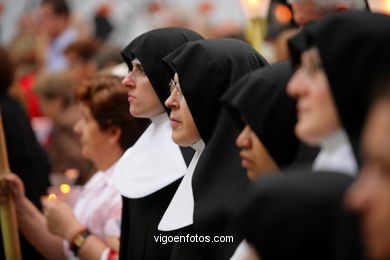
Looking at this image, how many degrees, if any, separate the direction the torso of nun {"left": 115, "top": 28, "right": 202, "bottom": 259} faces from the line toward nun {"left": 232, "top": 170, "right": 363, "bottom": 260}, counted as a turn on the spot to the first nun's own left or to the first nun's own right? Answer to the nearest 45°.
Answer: approximately 90° to the first nun's own left

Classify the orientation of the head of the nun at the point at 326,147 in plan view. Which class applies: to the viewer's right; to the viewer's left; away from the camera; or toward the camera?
to the viewer's left

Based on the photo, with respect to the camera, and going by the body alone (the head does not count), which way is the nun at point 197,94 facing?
to the viewer's left

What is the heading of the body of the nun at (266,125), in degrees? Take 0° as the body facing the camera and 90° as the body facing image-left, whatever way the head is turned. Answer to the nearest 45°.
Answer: approximately 90°

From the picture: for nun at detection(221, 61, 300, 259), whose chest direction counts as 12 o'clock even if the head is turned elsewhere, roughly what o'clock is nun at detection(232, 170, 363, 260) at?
nun at detection(232, 170, 363, 260) is roughly at 9 o'clock from nun at detection(221, 61, 300, 259).

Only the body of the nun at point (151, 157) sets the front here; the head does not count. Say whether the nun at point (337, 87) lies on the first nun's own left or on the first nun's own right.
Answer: on the first nun's own left

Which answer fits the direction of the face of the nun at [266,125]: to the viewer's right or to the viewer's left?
to the viewer's left

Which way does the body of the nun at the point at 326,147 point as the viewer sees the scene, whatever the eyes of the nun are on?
to the viewer's left

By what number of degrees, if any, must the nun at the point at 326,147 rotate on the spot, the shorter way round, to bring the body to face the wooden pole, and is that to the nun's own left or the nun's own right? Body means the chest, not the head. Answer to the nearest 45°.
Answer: approximately 45° to the nun's own right

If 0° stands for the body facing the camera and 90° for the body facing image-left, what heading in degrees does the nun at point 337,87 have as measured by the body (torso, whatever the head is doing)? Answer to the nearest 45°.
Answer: approximately 90°

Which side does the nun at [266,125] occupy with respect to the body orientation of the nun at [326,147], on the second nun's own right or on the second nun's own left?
on the second nun's own right

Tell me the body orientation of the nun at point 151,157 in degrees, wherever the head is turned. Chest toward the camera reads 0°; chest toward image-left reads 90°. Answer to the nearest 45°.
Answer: approximately 90°

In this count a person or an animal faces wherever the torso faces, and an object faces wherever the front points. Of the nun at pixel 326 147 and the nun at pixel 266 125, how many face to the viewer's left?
2
